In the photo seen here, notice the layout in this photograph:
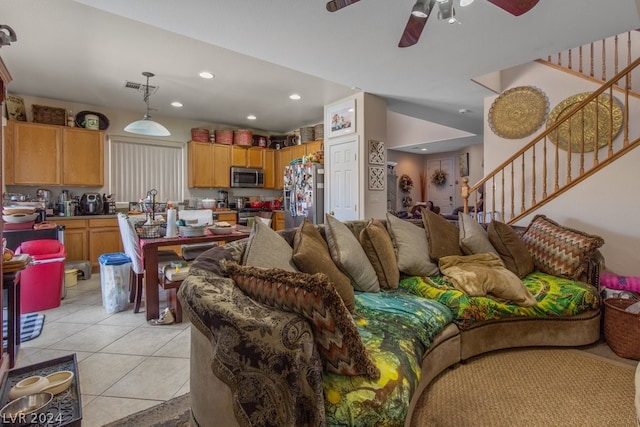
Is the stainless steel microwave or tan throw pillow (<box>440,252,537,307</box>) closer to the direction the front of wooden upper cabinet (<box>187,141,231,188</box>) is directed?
the tan throw pillow

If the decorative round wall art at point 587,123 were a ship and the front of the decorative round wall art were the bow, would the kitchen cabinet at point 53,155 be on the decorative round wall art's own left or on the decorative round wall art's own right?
on the decorative round wall art's own right

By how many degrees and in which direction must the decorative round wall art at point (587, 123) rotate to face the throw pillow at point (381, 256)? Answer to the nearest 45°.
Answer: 0° — it already faces it

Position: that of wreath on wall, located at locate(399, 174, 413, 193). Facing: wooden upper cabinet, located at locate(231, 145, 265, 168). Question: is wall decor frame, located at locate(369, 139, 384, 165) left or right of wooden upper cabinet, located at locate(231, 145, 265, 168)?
left

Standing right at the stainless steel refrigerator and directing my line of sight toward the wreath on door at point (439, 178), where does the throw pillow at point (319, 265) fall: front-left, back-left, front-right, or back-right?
back-right

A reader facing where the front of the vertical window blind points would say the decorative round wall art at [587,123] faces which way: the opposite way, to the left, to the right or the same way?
to the right

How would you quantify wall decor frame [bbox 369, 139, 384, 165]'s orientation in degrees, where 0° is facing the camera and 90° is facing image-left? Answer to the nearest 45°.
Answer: approximately 0°

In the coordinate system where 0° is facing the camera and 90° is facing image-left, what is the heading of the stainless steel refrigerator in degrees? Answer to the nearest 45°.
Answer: approximately 45°
